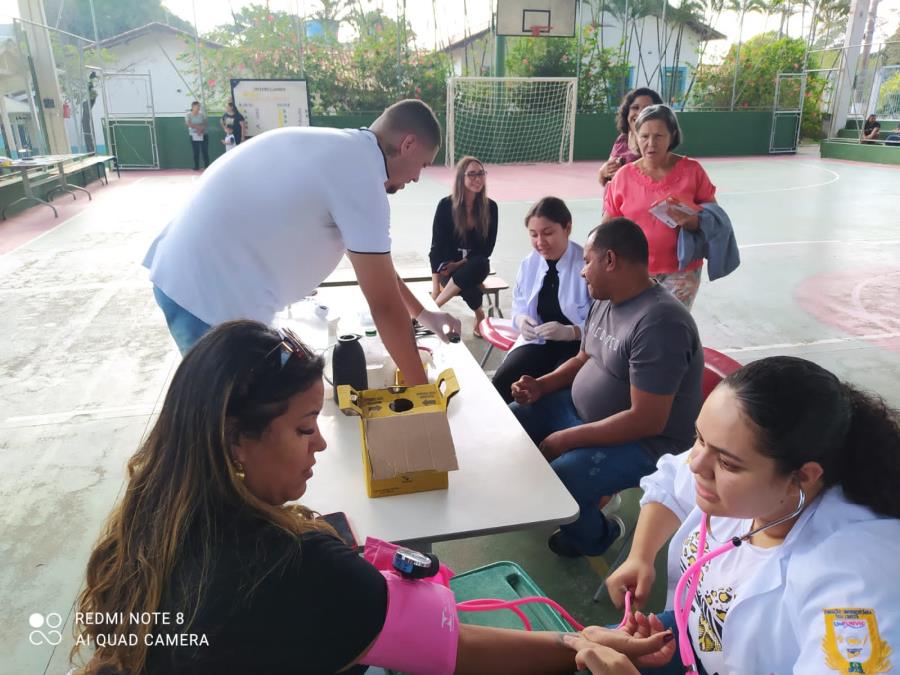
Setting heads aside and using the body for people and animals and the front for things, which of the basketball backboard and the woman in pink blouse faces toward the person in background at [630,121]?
the basketball backboard

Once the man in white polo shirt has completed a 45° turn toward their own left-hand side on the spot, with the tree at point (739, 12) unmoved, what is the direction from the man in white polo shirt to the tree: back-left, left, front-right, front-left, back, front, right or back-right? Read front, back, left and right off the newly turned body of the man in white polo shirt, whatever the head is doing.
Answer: front

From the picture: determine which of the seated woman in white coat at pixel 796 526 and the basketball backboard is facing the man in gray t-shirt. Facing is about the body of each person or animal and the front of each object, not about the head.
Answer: the basketball backboard

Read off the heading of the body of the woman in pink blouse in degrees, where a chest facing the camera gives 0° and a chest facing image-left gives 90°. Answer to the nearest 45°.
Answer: approximately 0°

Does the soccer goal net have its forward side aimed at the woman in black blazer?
yes

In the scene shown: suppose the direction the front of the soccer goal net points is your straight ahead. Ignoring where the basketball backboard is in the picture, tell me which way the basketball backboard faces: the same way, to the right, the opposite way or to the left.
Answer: the same way

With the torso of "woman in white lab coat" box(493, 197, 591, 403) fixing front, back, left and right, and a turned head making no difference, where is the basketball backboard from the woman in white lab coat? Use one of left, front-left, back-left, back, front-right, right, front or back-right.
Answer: back-right

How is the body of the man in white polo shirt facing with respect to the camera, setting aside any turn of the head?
to the viewer's right

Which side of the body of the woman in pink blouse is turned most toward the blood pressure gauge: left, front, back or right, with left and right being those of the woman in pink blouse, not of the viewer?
front

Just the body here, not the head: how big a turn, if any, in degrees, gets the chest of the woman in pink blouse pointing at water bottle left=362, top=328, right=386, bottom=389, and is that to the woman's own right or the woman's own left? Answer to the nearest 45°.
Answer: approximately 45° to the woman's own right

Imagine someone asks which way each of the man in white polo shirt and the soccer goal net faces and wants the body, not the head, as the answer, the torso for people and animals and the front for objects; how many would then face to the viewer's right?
1

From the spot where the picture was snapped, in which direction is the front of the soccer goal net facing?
facing the viewer

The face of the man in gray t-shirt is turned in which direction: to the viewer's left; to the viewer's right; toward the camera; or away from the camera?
to the viewer's left

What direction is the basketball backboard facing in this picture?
toward the camera

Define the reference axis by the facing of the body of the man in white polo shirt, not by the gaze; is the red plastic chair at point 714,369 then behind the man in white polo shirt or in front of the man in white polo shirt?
in front

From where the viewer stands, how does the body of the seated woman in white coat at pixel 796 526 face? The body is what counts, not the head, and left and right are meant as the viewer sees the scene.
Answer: facing the viewer and to the left of the viewer

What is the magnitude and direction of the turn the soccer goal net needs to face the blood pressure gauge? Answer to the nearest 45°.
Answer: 0° — it already faces it

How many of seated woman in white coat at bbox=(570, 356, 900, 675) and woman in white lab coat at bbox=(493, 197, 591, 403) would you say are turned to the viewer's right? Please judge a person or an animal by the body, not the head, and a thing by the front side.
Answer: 0

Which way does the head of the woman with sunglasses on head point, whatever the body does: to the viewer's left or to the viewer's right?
to the viewer's right
